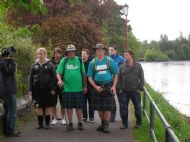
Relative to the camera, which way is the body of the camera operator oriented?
to the viewer's right

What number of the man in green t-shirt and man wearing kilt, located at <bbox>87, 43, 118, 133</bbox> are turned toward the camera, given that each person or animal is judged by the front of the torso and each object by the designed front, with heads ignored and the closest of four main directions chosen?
2

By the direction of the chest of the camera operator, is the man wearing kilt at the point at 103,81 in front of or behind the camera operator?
in front

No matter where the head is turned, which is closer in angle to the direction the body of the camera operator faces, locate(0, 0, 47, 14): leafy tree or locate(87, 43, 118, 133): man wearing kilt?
the man wearing kilt

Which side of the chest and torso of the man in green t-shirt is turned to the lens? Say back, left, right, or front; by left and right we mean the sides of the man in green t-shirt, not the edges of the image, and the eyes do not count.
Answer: front

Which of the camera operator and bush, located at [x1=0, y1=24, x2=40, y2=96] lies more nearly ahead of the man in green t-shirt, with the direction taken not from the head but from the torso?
the camera operator

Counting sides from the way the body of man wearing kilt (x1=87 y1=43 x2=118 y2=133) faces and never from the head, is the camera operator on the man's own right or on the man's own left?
on the man's own right

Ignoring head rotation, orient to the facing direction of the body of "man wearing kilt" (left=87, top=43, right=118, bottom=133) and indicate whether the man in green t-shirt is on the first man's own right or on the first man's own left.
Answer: on the first man's own right

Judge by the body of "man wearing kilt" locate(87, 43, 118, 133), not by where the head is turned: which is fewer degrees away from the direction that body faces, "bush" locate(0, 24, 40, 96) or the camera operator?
the camera operator

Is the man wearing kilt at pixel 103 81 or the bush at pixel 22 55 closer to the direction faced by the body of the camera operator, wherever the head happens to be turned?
the man wearing kilt
